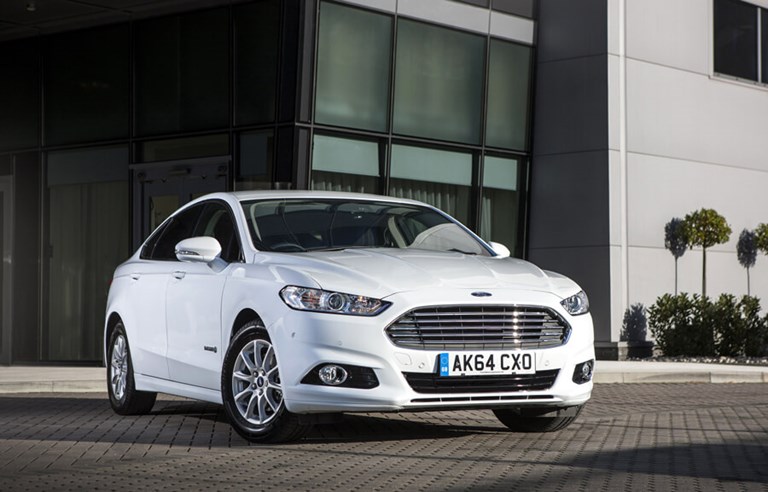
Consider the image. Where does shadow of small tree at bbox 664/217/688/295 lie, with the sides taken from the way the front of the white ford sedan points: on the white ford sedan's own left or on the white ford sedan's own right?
on the white ford sedan's own left

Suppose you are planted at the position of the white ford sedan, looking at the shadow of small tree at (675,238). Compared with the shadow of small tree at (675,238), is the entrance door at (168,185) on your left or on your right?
left

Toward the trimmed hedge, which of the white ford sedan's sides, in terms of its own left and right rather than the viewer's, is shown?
left

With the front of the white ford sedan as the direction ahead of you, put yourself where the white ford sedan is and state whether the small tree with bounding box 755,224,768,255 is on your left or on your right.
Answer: on your left

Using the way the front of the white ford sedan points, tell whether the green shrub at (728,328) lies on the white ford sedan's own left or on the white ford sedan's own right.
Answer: on the white ford sedan's own left

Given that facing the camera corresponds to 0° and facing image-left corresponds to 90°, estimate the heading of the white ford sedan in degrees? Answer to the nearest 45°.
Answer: approximately 315°
